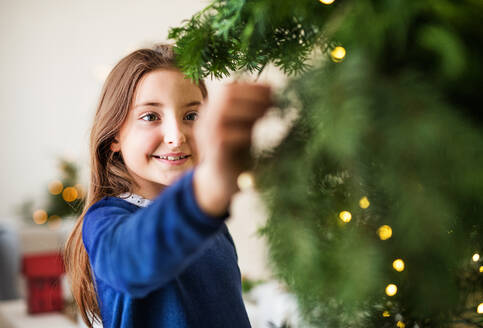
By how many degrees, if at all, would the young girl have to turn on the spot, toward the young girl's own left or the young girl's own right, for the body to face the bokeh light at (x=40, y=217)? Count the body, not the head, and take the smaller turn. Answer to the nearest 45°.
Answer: approximately 135° to the young girl's own left

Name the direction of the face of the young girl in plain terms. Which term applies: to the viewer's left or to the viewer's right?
to the viewer's right

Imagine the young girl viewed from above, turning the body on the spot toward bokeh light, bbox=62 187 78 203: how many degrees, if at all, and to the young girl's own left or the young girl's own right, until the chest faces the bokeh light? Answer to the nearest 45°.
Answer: approximately 135° to the young girl's own left

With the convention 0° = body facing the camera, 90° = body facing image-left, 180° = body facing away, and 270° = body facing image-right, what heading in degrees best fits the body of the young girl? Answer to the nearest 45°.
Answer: approximately 315°

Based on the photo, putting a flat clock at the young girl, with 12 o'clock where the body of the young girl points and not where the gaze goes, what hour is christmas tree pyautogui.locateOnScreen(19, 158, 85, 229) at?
The christmas tree is roughly at 7 o'clock from the young girl.
